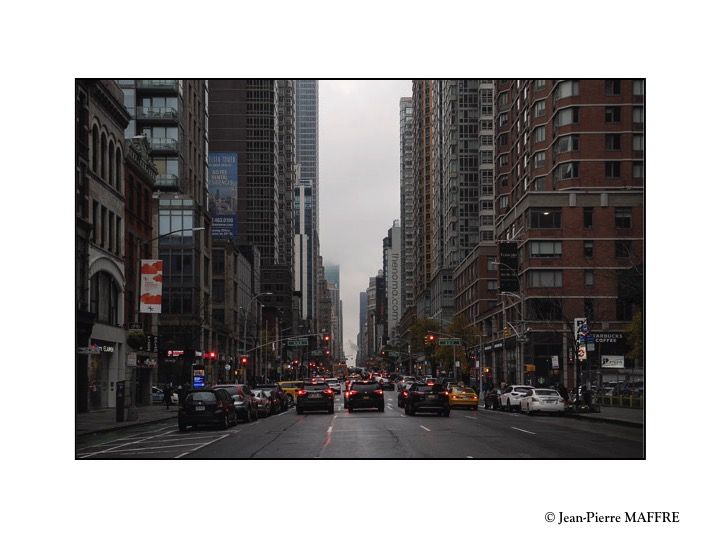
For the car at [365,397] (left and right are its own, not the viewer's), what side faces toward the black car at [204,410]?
back

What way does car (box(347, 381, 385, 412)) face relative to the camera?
away from the camera

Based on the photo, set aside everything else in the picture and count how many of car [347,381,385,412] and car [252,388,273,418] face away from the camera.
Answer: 2

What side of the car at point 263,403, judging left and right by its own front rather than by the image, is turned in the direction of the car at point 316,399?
right

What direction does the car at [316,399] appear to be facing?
away from the camera

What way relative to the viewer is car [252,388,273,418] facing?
away from the camera

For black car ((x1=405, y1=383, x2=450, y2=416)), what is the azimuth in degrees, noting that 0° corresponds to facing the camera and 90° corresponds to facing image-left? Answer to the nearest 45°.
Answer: approximately 180°

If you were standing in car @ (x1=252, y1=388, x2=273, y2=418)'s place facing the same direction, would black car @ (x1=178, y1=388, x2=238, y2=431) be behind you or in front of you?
behind

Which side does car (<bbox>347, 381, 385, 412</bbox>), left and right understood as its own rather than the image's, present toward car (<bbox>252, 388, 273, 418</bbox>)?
left
